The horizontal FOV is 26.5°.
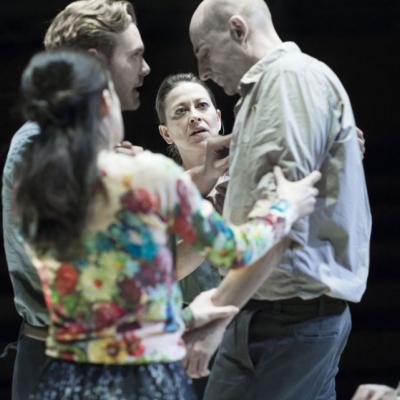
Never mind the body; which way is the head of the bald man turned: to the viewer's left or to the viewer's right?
to the viewer's left

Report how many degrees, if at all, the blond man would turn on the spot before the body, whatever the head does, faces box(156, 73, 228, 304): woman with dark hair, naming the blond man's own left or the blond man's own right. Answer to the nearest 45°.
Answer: approximately 45° to the blond man's own left

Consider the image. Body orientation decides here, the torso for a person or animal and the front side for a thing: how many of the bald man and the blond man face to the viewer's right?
1

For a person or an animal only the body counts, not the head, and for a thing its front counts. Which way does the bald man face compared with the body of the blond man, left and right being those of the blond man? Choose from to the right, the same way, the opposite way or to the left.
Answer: the opposite way

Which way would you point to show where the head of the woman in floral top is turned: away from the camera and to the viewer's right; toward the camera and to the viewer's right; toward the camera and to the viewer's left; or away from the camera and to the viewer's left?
away from the camera and to the viewer's right

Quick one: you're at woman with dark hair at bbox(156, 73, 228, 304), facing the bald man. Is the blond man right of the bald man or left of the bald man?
right

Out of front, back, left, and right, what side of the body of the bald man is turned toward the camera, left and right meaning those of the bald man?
left

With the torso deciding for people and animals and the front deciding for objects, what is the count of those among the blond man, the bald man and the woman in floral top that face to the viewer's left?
1

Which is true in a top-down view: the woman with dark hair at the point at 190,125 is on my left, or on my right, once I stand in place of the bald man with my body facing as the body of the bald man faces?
on my right

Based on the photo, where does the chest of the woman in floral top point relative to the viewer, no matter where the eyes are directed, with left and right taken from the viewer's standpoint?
facing away from the viewer and to the right of the viewer

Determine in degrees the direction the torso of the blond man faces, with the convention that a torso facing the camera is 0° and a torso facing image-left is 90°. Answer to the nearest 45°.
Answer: approximately 270°

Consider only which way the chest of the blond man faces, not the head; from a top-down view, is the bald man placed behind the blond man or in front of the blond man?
in front
